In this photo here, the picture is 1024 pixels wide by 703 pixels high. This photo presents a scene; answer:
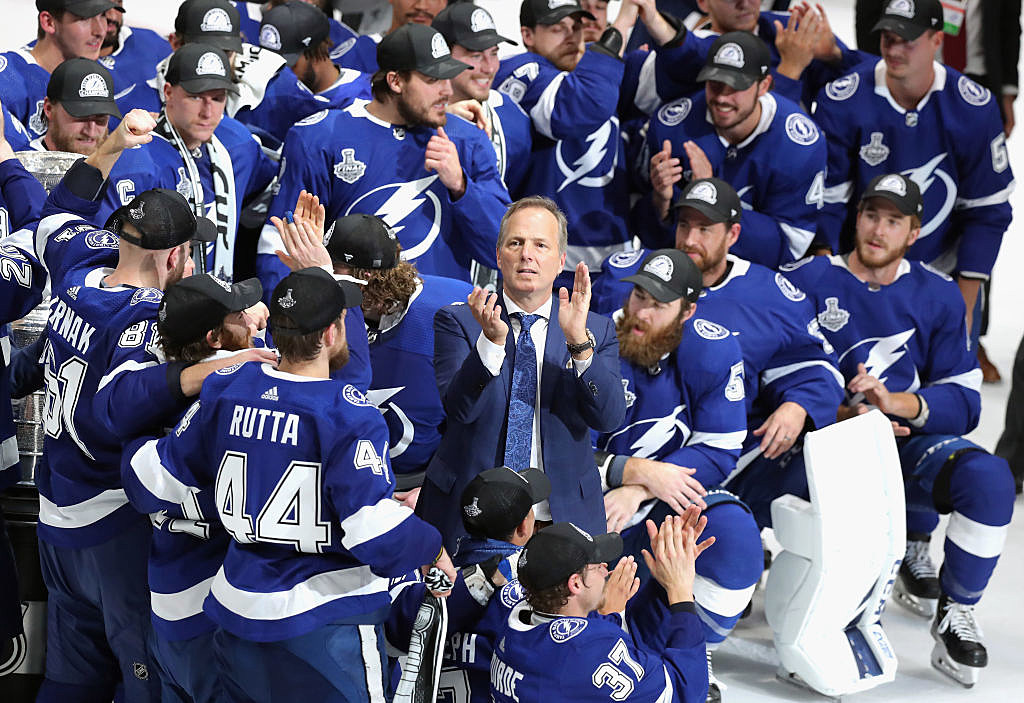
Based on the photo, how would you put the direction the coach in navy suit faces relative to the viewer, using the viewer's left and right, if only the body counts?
facing the viewer
